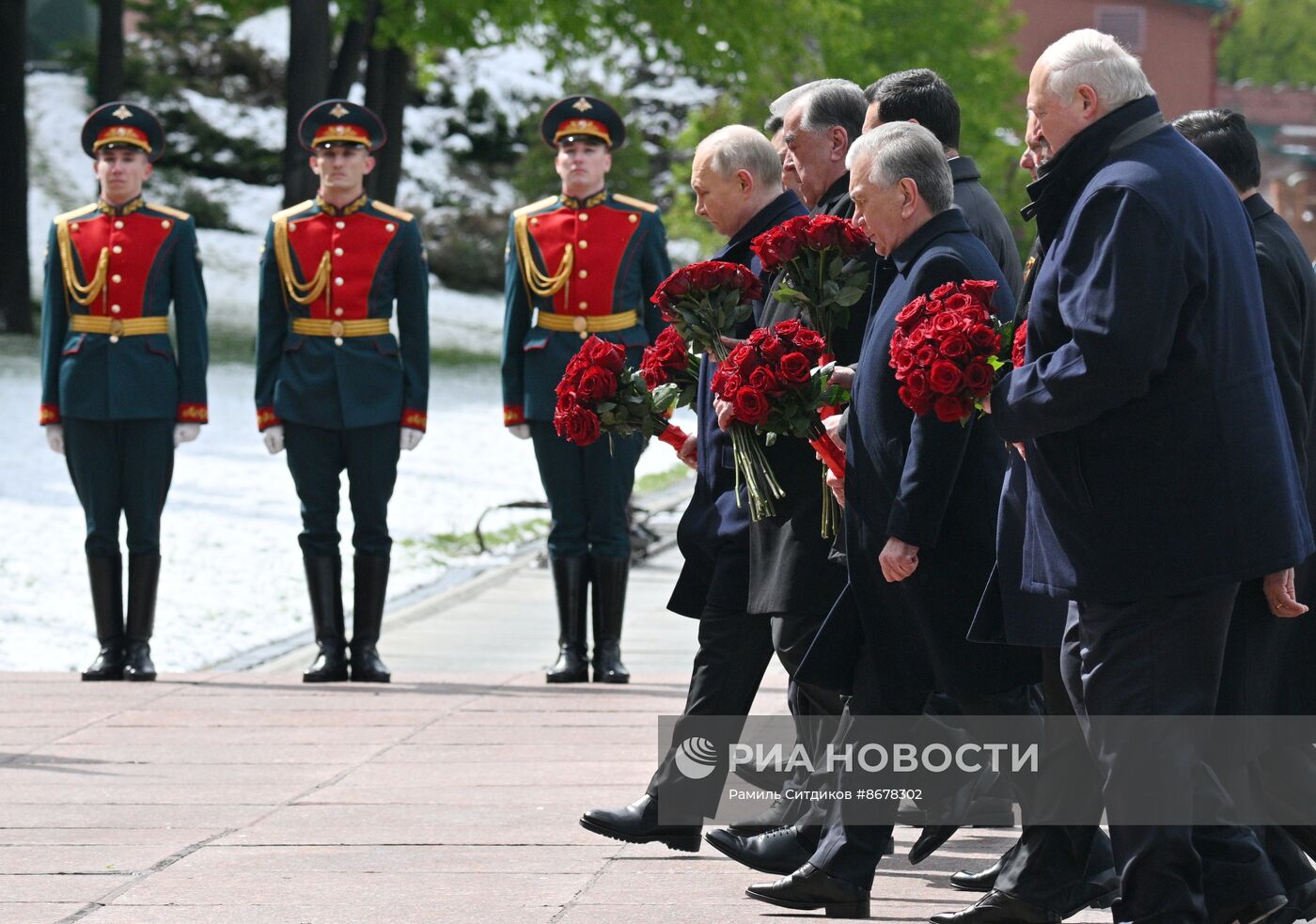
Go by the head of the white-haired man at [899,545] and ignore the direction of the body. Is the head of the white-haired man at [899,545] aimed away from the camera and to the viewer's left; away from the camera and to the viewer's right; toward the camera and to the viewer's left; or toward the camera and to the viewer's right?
toward the camera and to the viewer's left

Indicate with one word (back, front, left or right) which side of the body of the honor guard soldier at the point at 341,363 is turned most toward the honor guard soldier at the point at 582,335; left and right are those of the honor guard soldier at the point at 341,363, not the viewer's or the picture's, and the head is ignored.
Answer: left

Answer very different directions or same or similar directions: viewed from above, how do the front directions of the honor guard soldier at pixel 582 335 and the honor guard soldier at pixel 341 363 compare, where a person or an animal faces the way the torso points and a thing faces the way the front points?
same or similar directions

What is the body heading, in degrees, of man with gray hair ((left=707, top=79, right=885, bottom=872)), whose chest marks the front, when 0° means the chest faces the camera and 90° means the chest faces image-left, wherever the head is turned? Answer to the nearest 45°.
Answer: approximately 90°

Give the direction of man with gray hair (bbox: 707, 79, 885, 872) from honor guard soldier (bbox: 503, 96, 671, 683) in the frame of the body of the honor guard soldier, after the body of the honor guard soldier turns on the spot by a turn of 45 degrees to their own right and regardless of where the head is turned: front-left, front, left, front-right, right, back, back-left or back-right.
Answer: front-left

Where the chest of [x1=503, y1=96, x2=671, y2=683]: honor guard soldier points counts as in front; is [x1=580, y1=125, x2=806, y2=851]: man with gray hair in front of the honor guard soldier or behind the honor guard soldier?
in front

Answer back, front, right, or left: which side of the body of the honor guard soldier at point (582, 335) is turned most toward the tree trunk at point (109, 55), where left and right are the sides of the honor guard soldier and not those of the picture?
back

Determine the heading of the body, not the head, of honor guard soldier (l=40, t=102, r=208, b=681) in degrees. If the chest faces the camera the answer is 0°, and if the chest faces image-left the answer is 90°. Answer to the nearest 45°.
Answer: approximately 0°

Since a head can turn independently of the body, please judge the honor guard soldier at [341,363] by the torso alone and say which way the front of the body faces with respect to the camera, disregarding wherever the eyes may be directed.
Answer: toward the camera

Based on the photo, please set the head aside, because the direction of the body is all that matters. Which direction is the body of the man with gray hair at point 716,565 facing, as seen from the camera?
to the viewer's left

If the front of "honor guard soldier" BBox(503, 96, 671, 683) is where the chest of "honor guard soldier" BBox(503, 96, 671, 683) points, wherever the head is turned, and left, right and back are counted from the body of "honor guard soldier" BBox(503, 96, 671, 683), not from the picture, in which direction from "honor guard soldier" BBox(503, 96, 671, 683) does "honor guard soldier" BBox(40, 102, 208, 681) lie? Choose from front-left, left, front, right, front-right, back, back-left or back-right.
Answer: right

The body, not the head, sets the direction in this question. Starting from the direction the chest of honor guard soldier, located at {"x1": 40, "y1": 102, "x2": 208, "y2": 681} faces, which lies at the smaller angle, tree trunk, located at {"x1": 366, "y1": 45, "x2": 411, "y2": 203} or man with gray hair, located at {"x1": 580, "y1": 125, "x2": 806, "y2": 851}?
the man with gray hair

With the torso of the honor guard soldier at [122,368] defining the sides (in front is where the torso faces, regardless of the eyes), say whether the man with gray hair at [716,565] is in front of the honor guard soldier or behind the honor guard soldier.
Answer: in front

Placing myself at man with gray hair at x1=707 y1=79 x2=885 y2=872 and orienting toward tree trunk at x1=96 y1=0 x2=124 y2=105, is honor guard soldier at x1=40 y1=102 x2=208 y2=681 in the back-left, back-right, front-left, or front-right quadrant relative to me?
front-left
